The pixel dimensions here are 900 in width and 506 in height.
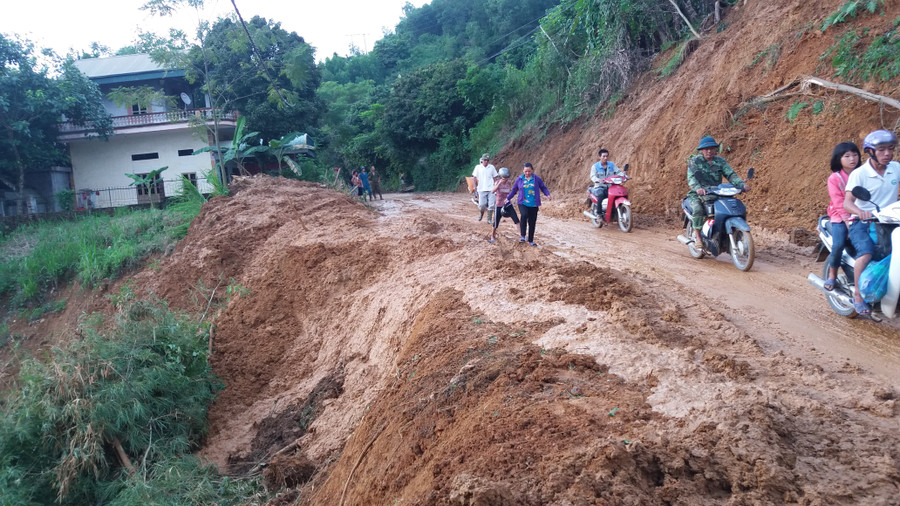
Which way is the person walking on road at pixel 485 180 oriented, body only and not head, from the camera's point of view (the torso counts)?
toward the camera

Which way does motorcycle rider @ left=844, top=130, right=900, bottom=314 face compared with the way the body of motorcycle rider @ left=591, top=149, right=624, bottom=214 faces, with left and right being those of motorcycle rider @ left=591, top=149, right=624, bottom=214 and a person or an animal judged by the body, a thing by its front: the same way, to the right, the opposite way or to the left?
the same way

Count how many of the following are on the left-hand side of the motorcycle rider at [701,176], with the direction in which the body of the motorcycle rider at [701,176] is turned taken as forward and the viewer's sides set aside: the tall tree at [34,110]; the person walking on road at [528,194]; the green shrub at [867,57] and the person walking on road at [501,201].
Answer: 1

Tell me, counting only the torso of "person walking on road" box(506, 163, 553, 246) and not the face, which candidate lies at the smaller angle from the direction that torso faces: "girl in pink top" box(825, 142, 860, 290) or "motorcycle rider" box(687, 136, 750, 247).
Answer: the girl in pink top

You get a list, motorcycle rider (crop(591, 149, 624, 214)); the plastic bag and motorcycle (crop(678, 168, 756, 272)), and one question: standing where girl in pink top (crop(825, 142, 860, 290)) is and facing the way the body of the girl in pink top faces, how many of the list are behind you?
2

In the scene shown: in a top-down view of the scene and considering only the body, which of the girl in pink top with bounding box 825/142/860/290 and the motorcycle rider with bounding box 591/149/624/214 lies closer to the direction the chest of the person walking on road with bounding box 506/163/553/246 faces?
the girl in pink top

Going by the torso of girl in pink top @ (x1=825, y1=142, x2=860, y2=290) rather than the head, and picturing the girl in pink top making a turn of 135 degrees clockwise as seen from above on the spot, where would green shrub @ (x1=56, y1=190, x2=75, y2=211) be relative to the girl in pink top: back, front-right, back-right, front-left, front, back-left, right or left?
front

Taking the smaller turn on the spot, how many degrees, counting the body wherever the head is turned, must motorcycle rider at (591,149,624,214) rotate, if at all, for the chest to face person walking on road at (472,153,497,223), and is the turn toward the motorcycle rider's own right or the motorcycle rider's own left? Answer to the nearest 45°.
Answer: approximately 135° to the motorcycle rider's own right

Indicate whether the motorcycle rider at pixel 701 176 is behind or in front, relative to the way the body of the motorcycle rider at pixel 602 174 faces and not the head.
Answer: in front

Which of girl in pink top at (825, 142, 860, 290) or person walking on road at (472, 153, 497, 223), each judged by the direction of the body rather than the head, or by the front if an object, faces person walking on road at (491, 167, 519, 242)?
person walking on road at (472, 153, 497, 223)

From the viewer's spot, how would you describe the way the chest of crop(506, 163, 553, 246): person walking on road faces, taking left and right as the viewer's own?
facing the viewer

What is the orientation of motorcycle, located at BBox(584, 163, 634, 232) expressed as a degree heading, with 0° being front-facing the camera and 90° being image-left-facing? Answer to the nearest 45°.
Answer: approximately 315°

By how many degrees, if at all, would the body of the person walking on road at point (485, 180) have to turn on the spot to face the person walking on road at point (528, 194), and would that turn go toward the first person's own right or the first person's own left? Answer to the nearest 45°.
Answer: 0° — they already face them

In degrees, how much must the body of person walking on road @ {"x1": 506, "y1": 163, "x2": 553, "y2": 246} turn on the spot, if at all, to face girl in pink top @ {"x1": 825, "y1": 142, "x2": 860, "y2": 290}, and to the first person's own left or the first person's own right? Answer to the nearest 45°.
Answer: approximately 45° to the first person's own left

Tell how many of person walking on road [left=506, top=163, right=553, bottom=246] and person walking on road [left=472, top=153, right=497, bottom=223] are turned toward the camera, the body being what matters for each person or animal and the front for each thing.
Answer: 2

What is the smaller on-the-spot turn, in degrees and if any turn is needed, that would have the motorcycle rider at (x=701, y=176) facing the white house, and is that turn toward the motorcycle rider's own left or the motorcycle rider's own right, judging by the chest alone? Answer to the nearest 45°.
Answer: approximately 180°
